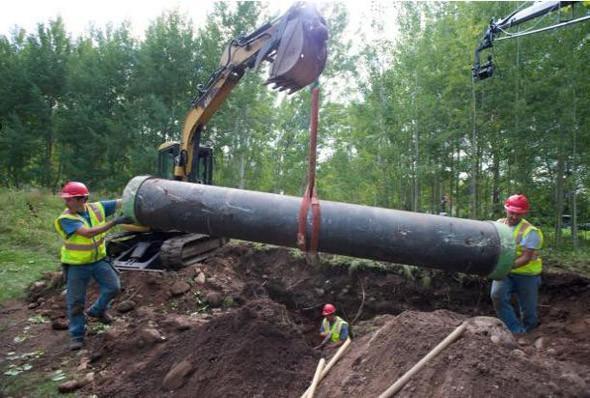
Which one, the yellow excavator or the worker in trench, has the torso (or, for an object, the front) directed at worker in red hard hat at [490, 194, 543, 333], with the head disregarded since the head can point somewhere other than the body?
the yellow excavator

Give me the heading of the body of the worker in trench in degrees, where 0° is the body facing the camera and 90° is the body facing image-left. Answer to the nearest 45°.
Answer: approximately 45°

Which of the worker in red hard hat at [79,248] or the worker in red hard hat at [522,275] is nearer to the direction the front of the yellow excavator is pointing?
the worker in red hard hat at [522,275]

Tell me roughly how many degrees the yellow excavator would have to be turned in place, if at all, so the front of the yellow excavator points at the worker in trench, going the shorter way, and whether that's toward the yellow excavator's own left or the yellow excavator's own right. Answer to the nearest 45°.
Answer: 0° — it already faces them

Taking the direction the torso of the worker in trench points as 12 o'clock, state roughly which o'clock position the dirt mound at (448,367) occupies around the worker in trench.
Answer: The dirt mound is roughly at 10 o'clock from the worker in trench.

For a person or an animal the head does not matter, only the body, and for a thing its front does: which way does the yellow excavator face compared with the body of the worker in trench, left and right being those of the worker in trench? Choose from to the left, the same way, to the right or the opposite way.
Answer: to the left
